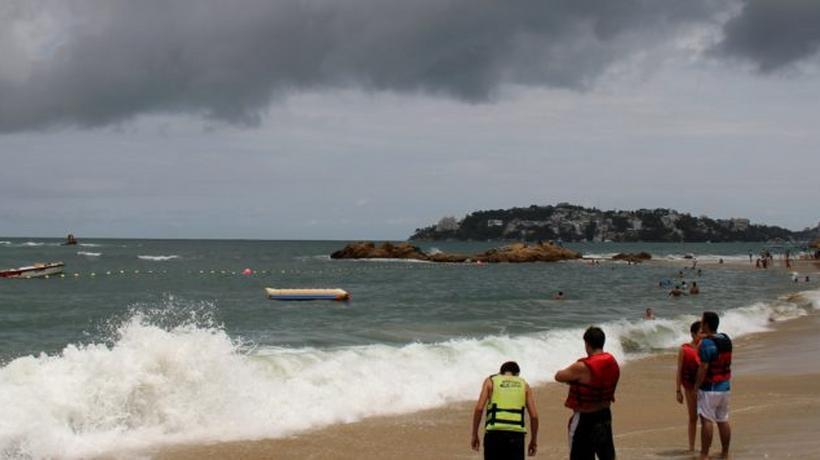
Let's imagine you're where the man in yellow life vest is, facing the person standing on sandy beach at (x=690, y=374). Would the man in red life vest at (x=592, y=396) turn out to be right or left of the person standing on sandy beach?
right

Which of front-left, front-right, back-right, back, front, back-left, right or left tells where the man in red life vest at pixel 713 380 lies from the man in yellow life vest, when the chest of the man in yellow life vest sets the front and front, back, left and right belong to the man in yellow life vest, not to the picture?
front-right

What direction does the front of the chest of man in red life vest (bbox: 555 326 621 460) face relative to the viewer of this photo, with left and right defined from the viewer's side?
facing away from the viewer and to the left of the viewer

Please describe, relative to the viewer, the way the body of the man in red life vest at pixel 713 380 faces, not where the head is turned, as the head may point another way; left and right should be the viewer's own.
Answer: facing away from the viewer and to the left of the viewer

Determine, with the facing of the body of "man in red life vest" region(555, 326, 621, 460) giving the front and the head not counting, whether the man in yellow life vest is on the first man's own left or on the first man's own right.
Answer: on the first man's own left

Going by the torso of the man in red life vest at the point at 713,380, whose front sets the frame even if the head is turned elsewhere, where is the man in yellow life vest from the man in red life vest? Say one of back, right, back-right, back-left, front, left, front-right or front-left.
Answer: left

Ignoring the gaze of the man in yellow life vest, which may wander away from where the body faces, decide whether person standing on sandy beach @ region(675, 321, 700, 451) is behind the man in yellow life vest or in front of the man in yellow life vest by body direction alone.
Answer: in front

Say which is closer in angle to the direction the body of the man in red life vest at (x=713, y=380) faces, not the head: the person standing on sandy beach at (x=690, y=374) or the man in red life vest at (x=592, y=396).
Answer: the person standing on sandy beach

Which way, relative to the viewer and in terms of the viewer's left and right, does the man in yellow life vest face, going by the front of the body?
facing away from the viewer

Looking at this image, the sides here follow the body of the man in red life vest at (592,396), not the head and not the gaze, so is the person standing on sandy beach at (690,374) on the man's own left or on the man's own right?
on the man's own right

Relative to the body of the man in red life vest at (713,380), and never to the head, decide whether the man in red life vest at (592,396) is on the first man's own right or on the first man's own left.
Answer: on the first man's own left
